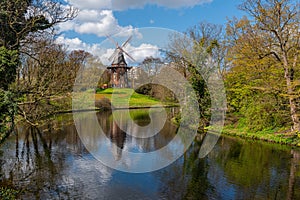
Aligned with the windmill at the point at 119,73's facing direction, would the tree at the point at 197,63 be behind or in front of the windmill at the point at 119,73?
in front

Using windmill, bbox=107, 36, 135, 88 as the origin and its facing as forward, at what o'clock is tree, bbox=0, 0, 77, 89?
The tree is roughly at 12 o'clock from the windmill.

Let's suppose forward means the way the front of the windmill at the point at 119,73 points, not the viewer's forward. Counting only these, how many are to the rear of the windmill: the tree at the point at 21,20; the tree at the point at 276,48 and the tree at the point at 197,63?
0

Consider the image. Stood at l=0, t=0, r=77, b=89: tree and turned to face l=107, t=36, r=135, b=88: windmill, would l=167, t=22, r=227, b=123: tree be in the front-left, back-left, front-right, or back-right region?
front-right

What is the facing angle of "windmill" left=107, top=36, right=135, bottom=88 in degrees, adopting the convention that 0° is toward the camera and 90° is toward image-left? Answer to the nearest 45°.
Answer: approximately 0°

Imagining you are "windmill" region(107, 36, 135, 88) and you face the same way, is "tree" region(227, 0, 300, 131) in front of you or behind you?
in front
